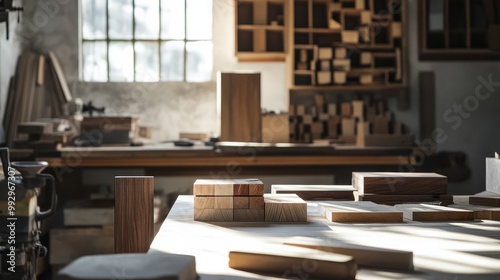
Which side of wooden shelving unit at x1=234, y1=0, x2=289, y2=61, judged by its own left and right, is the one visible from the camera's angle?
front

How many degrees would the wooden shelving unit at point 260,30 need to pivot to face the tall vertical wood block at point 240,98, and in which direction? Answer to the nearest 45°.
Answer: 0° — it already faces it

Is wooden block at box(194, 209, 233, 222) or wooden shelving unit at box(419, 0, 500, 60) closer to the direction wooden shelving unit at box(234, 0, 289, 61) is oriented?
the wooden block

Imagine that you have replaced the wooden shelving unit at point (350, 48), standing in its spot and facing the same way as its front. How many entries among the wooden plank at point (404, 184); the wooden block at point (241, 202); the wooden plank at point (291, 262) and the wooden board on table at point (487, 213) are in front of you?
4

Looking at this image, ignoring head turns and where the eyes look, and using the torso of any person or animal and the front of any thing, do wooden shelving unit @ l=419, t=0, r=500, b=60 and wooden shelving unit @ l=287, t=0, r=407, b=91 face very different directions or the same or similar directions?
same or similar directions

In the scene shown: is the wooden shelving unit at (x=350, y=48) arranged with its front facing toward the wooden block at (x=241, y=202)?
yes

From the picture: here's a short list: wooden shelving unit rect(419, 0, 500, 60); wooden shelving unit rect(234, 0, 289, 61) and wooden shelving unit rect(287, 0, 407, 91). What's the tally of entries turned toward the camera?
3

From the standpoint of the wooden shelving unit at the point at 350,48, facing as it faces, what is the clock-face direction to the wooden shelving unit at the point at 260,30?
the wooden shelving unit at the point at 260,30 is roughly at 3 o'clock from the wooden shelving unit at the point at 350,48.

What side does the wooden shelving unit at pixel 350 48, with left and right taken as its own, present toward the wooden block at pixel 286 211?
front

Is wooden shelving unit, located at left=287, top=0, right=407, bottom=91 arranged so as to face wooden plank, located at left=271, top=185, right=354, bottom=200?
yes

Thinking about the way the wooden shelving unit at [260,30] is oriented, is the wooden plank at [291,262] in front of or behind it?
in front

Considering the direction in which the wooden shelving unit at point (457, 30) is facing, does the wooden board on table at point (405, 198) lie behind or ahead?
ahead

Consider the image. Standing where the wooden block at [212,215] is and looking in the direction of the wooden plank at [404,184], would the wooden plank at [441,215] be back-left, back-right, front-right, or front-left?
front-right

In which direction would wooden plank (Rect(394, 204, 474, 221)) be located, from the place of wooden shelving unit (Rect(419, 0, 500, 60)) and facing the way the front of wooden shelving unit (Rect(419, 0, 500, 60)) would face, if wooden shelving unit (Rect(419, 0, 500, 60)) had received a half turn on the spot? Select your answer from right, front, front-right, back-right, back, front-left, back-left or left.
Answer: back

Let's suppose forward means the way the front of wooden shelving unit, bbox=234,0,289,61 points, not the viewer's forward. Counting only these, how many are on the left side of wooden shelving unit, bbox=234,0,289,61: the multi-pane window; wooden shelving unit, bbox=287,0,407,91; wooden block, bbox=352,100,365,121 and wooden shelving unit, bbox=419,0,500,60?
3

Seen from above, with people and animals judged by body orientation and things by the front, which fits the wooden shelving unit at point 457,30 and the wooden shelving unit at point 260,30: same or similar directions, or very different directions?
same or similar directions

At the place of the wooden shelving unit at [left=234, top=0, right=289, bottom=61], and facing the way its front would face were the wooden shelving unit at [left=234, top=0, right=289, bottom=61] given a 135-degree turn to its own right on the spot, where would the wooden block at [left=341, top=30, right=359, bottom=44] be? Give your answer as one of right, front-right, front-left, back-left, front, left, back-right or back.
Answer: back-right

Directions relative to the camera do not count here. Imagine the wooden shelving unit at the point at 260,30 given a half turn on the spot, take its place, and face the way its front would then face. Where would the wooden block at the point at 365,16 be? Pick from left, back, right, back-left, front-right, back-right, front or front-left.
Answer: right
